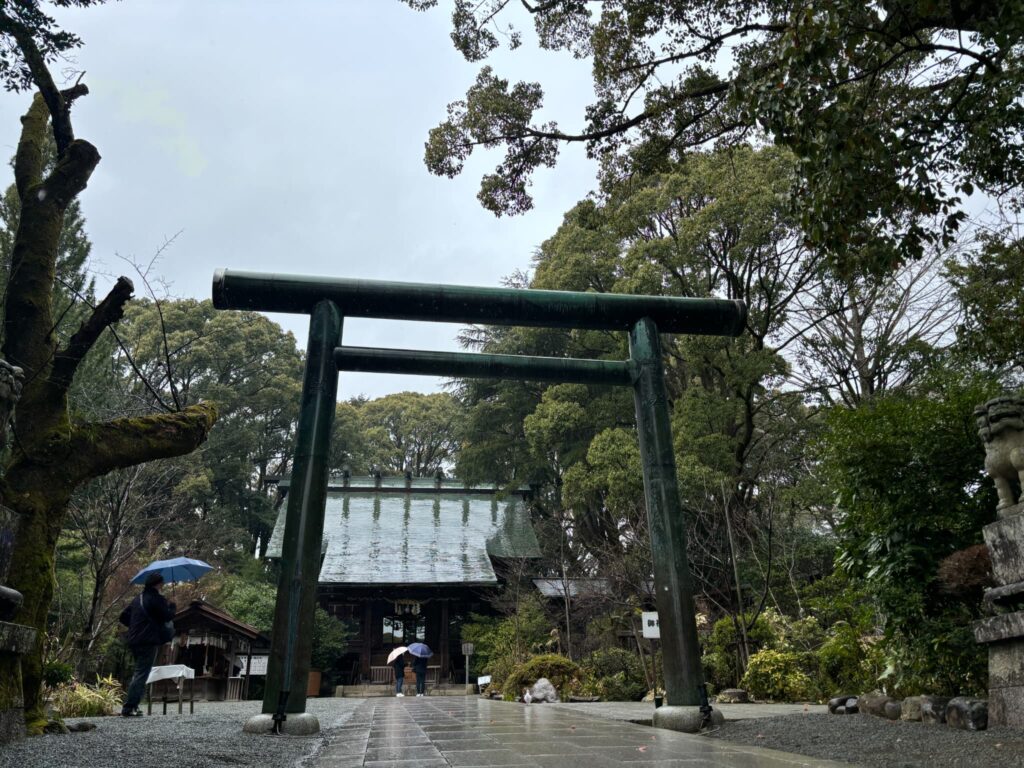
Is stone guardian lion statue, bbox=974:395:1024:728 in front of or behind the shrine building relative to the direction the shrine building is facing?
in front

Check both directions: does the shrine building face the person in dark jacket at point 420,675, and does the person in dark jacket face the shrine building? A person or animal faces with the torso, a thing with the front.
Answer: yes

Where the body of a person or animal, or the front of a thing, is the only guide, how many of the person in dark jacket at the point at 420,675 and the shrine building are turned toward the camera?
1

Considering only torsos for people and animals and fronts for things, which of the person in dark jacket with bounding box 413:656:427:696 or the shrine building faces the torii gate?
the shrine building

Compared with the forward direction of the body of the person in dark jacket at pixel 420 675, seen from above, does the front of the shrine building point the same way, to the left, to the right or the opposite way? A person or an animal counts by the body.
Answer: the opposite way

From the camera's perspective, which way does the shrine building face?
toward the camera

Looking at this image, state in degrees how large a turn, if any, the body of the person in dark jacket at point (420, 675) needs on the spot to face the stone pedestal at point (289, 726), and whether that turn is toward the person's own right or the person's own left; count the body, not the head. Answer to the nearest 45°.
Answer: approximately 180°

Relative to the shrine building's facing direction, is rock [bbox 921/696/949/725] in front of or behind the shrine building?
in front

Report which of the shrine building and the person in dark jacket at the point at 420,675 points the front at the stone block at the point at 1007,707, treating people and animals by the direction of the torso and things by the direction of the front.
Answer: the shrine building

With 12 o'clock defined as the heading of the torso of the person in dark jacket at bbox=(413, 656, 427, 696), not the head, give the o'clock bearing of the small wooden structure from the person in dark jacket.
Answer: The small wooden structure is roughly at 8 o'clock from the person in dark jacket.

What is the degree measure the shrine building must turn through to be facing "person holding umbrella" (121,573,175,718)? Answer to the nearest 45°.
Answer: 0° — it already faces them

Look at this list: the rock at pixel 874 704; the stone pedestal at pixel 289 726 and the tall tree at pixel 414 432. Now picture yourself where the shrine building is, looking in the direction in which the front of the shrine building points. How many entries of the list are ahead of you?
2

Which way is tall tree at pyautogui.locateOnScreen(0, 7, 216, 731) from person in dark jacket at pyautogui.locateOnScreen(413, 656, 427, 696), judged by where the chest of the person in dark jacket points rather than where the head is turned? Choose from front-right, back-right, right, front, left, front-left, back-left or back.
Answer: back

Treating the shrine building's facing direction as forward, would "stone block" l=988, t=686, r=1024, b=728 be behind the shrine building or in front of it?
in front

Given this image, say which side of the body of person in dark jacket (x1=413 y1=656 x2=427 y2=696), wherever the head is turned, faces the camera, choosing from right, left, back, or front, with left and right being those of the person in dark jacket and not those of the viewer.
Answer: back

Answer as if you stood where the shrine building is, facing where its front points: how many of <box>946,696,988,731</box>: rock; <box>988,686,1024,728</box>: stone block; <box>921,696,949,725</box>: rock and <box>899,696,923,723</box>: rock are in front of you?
4
